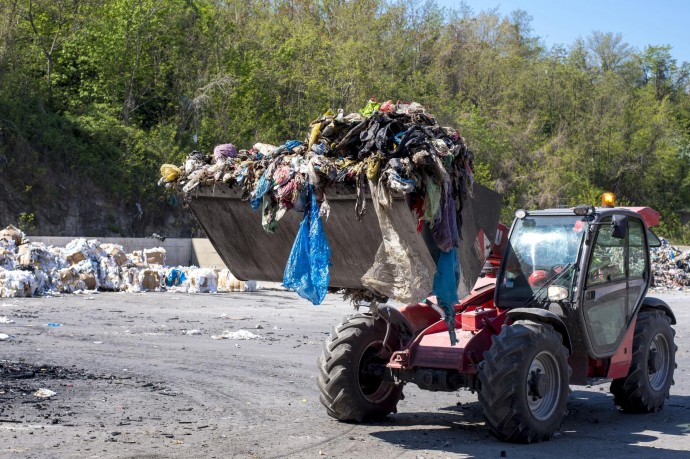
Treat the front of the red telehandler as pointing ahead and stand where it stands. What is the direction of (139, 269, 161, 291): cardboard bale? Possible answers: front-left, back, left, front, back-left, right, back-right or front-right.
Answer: right

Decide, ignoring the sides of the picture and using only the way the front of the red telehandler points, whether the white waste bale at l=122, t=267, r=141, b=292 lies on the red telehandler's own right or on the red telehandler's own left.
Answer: on the red telehandler's own right

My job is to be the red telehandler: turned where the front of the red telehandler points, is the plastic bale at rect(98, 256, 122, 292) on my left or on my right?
on my right

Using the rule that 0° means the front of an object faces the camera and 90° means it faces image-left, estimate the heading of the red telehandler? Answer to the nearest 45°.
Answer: approximately 45°

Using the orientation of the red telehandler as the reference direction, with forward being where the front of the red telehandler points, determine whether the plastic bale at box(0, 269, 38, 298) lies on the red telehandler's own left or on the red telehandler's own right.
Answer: on the red telehandler's own right

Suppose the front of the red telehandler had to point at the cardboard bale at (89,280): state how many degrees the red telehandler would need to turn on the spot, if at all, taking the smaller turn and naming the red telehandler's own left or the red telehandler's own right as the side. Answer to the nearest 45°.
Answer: approximately 90° to the red telehandler's own right

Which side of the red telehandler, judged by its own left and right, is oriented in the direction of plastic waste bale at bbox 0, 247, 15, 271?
right

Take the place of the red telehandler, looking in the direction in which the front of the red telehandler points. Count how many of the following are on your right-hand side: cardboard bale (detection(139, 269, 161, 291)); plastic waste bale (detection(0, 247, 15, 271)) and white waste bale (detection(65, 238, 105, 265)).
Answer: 3

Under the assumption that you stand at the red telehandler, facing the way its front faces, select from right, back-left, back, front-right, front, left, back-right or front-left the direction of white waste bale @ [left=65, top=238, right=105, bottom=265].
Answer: right

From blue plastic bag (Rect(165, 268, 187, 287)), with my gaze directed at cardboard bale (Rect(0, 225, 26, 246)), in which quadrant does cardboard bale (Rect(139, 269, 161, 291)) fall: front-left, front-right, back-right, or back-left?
front-left
